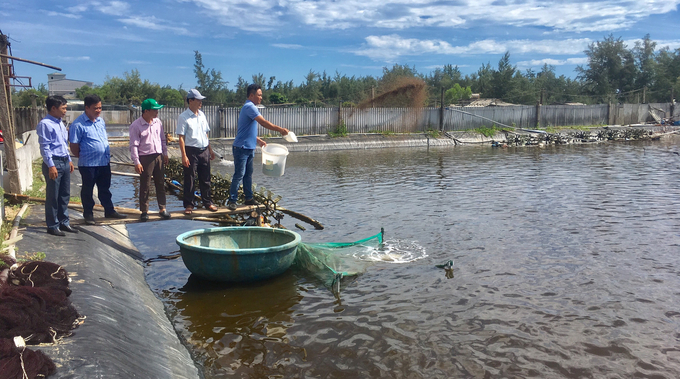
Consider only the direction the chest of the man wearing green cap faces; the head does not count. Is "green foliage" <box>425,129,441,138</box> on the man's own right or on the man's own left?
on the man's own left

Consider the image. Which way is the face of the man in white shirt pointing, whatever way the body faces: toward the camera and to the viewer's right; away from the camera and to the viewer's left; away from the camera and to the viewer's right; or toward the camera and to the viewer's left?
toward the camera and to the viewer's right

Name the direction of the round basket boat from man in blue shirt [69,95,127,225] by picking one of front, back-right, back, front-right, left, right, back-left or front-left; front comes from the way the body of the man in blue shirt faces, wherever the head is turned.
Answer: front

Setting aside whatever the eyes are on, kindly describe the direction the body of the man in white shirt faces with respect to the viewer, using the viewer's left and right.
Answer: facing the viewer and to the right of the viewer

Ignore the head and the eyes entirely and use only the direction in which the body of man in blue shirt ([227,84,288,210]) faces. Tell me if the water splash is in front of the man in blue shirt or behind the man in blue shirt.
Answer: in front

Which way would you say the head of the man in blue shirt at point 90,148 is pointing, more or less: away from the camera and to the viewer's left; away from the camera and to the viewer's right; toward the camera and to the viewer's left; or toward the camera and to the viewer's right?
toward the camera and to the viewer's right

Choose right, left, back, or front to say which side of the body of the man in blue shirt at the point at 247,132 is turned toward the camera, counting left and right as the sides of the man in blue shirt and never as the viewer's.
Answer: right

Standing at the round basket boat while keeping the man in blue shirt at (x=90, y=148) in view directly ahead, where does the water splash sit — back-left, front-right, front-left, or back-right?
back-right

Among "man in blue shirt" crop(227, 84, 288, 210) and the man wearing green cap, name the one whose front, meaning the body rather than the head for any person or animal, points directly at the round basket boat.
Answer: the man wearing green cap

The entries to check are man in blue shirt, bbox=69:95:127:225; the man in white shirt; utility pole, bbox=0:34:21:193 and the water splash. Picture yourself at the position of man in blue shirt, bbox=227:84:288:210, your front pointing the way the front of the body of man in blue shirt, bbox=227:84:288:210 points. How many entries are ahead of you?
1

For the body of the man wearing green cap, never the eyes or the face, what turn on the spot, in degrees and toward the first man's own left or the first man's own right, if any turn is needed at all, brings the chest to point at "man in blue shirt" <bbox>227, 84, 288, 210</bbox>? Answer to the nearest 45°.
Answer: approximately 45° to the first man's own left

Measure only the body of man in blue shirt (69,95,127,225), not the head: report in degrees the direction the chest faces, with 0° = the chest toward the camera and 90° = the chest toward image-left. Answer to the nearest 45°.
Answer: approximately 315°

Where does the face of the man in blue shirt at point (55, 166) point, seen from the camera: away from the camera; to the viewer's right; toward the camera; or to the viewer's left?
to the viewer's right

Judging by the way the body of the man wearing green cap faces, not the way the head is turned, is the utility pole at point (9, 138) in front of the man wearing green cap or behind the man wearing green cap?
behind

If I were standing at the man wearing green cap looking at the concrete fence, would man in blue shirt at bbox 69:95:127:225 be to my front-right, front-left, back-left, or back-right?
back-left

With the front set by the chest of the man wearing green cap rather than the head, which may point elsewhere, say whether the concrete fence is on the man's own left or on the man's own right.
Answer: on the man's own left
